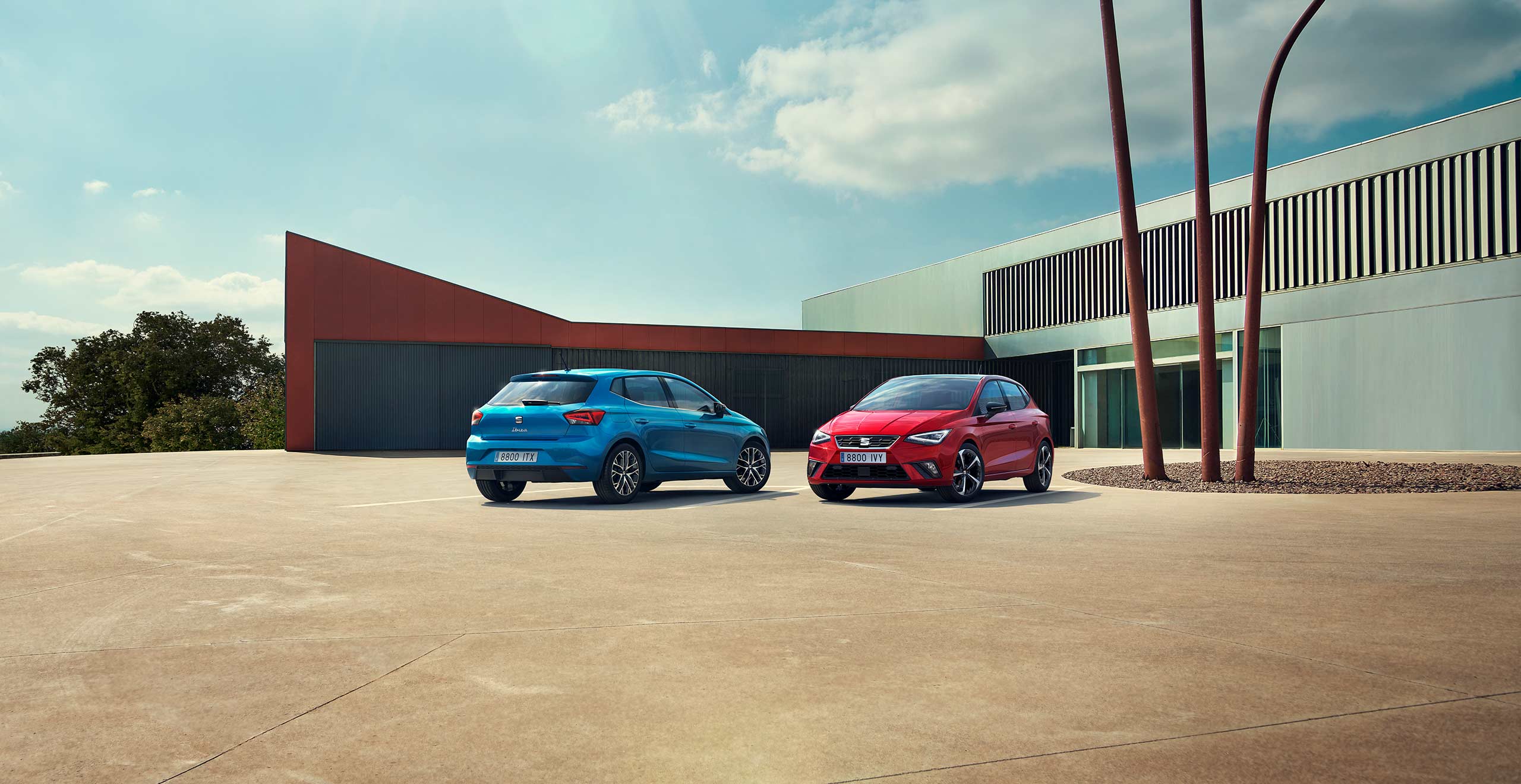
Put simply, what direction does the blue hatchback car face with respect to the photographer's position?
facing away from the viewer and to the right of the viewer

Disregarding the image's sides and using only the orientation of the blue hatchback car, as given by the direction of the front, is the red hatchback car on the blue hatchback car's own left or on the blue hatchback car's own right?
on the blue hatchback car's own right

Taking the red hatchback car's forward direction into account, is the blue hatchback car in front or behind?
in front

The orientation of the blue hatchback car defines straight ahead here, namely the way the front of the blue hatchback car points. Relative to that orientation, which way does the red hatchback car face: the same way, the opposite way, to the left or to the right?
the opposite way
